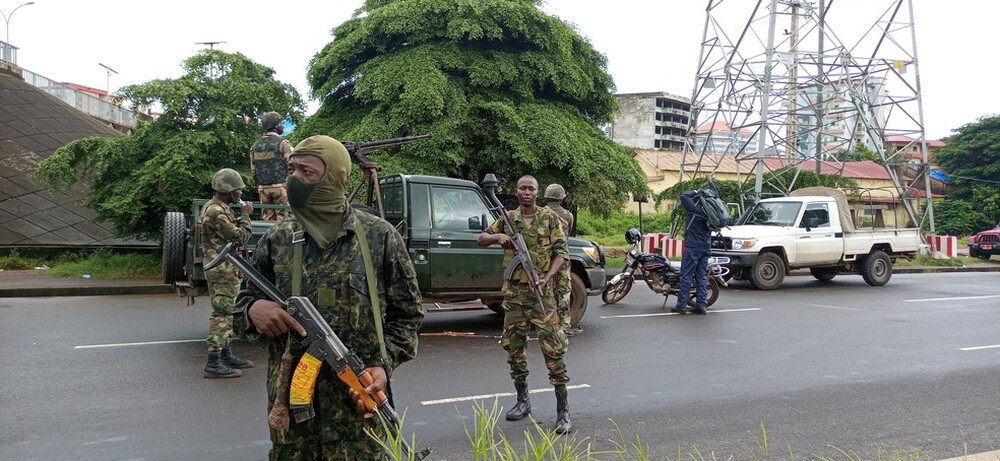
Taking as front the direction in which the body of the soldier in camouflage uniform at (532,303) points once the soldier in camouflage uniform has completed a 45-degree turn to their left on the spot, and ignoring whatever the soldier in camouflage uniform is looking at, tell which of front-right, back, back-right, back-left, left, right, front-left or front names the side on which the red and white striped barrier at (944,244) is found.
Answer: left

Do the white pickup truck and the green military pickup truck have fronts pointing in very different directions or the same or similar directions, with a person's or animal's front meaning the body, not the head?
very different directions

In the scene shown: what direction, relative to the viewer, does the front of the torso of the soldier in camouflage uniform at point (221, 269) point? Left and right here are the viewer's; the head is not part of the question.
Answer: facing to the right of the viewer

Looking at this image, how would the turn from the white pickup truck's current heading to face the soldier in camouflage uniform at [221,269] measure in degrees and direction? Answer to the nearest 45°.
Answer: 0° — it already faces them

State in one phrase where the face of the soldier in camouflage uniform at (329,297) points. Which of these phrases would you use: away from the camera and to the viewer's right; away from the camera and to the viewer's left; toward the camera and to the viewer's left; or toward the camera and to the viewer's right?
toward the camera and to the viewer's left

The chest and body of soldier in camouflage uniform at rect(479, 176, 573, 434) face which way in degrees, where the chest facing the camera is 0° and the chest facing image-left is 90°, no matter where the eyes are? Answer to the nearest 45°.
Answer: approximately 0°

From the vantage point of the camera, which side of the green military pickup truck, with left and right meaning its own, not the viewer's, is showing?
right

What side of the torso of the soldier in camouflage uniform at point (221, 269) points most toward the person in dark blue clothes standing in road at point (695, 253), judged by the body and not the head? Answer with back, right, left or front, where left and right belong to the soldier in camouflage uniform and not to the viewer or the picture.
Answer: front

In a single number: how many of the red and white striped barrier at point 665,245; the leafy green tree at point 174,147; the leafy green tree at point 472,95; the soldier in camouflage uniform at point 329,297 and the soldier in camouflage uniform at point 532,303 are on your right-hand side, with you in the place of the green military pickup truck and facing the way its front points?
2

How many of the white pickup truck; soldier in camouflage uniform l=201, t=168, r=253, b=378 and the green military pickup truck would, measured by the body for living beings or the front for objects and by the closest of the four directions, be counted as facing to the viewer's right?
2

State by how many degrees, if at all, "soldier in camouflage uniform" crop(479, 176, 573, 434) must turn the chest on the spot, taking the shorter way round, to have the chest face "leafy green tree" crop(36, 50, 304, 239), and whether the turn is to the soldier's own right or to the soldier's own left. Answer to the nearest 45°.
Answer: approximately 135° to the soldier's own right
